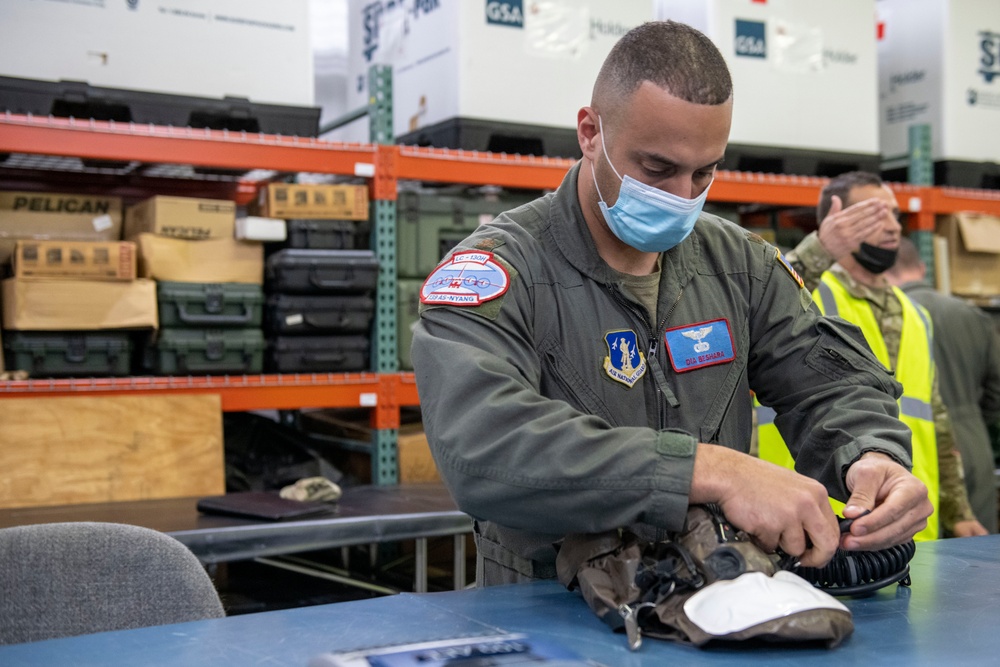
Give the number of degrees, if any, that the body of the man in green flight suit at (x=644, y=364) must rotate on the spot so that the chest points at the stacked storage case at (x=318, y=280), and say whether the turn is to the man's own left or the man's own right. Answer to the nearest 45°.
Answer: approximately 180°

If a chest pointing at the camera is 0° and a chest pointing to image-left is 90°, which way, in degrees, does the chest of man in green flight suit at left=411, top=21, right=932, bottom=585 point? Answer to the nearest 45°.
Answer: approximately 315°

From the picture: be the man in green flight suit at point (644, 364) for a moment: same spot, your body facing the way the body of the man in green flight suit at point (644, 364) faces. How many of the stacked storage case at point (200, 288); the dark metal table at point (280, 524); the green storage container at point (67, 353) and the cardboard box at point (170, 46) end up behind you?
4

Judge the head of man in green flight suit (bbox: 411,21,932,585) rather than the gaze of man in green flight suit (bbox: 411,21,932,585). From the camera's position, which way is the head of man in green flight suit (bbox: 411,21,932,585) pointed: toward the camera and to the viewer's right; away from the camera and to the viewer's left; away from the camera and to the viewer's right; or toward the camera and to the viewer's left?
toward the camera and to the viewer's right

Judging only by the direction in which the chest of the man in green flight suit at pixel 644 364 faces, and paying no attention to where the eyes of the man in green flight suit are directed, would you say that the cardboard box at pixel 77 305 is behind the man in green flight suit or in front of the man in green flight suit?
behind
